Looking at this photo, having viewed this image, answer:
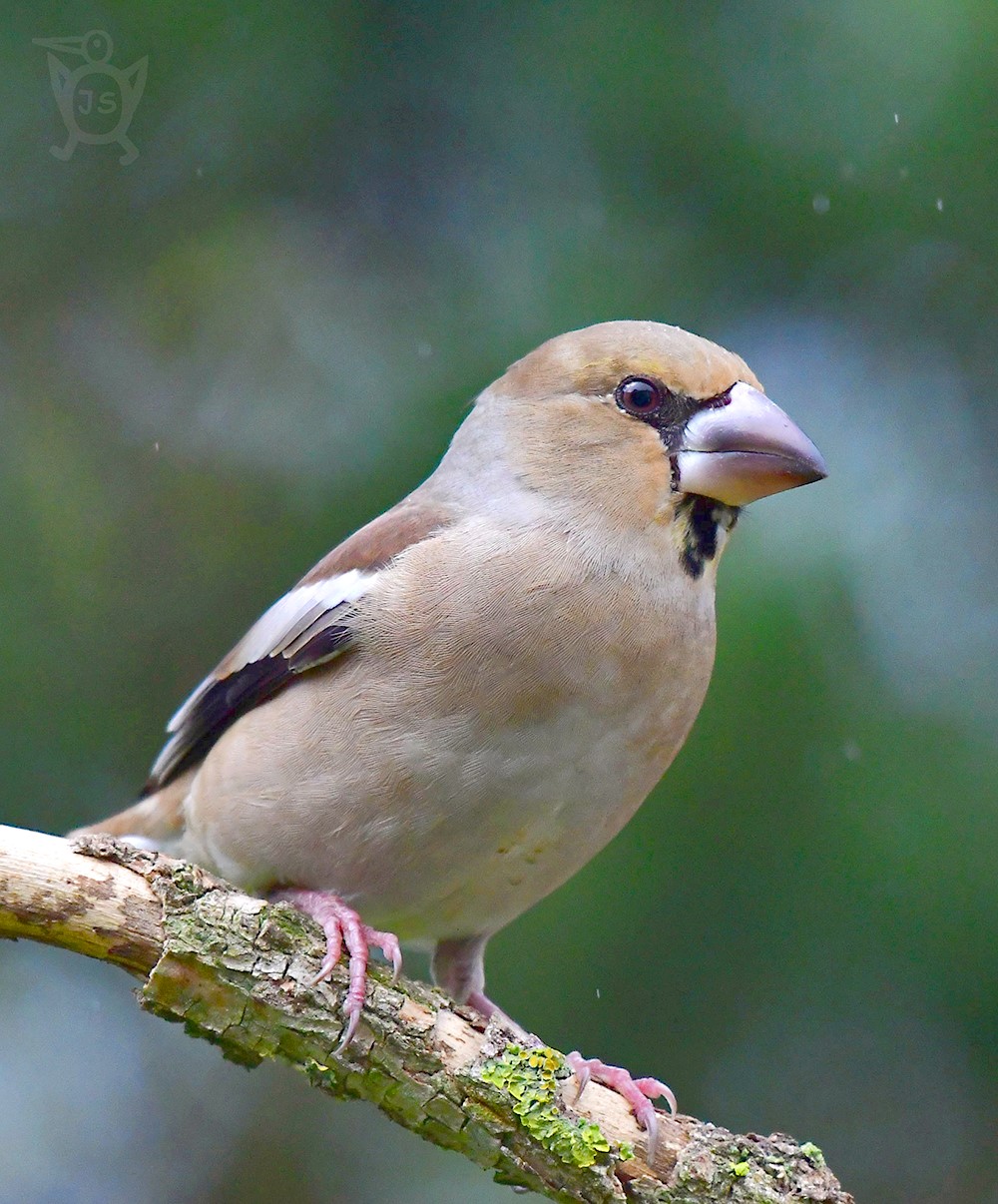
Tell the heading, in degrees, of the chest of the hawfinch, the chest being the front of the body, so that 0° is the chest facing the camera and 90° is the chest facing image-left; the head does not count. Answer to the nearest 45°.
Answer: approximately 315°
